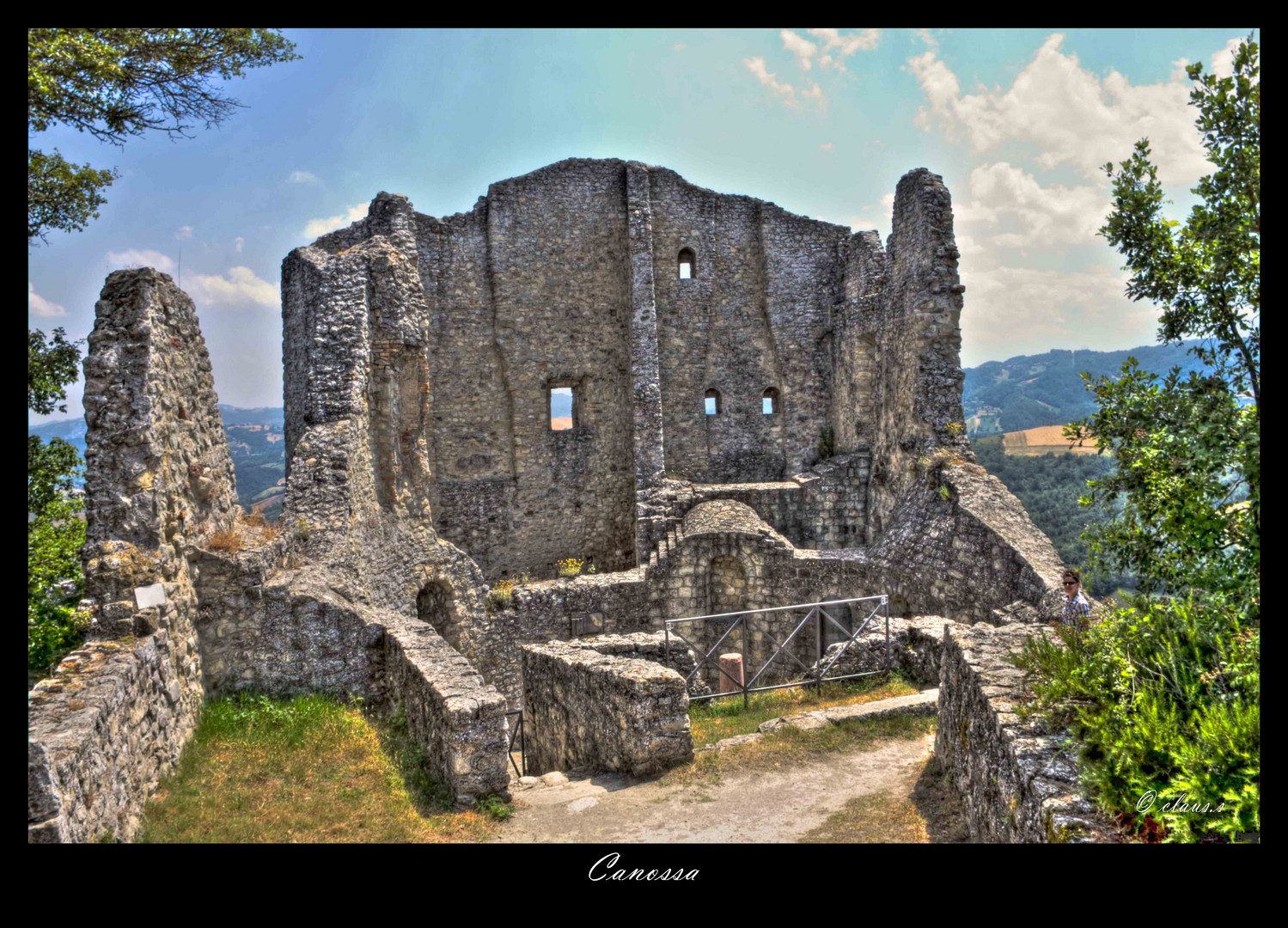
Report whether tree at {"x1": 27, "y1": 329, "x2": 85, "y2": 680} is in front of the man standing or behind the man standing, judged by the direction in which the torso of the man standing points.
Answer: in front

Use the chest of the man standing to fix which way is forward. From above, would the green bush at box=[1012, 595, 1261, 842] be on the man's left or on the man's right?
on the man's left

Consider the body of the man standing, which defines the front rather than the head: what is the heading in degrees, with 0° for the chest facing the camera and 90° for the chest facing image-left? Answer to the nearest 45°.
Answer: approximately 45°

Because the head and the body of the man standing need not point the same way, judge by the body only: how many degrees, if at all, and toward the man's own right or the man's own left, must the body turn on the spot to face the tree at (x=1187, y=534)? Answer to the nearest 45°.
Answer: approximately 45° to the man's own left

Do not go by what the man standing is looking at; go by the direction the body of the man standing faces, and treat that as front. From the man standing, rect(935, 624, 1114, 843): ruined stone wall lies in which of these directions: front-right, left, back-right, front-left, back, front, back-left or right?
front-left
